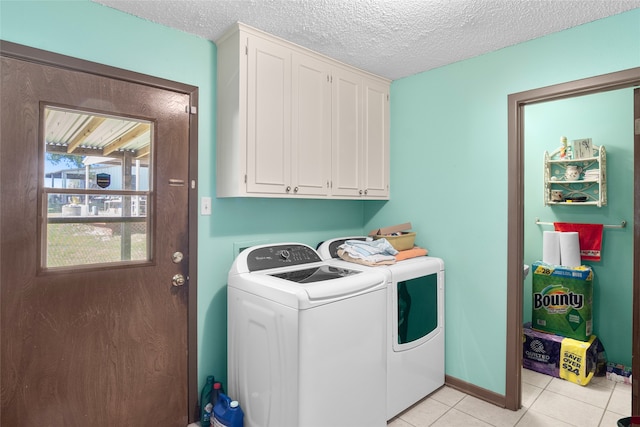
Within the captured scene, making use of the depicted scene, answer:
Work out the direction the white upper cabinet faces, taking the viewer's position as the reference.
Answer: facing the viewer and to the right of the viewer

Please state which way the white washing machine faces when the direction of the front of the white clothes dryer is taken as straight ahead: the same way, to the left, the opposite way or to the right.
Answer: the same way

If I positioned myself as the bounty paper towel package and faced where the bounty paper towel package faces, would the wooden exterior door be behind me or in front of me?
in front

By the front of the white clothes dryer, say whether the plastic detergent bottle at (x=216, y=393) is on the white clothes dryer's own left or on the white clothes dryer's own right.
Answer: on the white clothes dryer's own right

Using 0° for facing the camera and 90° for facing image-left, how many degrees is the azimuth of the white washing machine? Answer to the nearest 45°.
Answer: approximately 315°

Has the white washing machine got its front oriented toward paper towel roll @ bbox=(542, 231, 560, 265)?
no

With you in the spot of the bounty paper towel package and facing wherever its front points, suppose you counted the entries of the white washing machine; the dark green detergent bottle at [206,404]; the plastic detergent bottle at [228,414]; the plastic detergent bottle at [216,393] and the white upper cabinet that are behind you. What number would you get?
0

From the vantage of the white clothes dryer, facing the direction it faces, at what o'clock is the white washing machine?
The white washing machine is roughly at 3 o'clock from the white clothes dryer.

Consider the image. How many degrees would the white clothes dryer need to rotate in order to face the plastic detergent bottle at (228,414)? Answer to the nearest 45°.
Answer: approximately 90° to its right

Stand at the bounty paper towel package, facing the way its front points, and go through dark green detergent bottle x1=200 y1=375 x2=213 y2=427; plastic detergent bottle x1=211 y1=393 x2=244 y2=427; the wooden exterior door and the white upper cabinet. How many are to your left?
0

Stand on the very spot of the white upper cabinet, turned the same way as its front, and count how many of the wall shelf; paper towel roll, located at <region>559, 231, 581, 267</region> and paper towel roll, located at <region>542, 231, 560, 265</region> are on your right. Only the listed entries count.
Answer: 0

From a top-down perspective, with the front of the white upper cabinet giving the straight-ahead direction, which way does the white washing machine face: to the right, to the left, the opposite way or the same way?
the same way

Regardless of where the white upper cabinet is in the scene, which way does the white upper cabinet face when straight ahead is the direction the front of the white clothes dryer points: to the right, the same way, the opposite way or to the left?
the same way

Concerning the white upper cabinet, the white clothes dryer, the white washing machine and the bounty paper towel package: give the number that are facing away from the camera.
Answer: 0

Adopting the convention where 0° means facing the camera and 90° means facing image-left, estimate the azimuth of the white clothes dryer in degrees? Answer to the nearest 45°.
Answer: approximately 315°

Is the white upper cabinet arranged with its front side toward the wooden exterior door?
no

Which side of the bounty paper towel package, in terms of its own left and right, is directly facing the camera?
front
